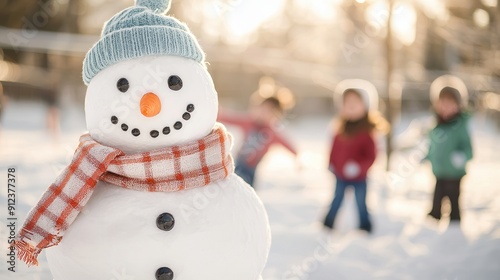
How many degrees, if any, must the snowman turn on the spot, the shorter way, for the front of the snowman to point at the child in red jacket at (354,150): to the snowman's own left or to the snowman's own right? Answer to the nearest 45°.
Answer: approximately 135° to the snowman's own left

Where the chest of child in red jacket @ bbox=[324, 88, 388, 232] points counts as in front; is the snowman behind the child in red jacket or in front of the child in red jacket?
in front

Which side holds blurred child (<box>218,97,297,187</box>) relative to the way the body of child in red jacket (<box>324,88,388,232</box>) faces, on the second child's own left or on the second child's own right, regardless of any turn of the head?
on the second child's own right

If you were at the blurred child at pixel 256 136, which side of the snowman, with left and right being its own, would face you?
back

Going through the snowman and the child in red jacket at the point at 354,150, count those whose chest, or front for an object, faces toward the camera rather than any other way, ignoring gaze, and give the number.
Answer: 2

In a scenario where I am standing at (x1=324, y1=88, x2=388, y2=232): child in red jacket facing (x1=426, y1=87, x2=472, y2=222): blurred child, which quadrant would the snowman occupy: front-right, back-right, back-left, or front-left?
back-right

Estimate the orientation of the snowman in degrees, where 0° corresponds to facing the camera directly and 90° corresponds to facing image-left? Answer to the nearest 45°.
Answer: approximately 0°

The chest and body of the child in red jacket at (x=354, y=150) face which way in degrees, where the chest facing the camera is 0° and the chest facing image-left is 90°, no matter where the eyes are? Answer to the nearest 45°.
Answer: approximately 0°

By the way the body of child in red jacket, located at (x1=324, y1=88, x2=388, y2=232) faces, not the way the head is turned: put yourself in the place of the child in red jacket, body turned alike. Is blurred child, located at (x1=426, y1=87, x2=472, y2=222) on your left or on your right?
on your left

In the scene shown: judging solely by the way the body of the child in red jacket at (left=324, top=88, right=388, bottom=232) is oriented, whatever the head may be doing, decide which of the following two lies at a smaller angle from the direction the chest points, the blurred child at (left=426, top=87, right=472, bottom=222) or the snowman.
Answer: the snowman

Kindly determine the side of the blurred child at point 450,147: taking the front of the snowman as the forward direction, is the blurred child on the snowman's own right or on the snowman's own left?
on the snowman's own left
